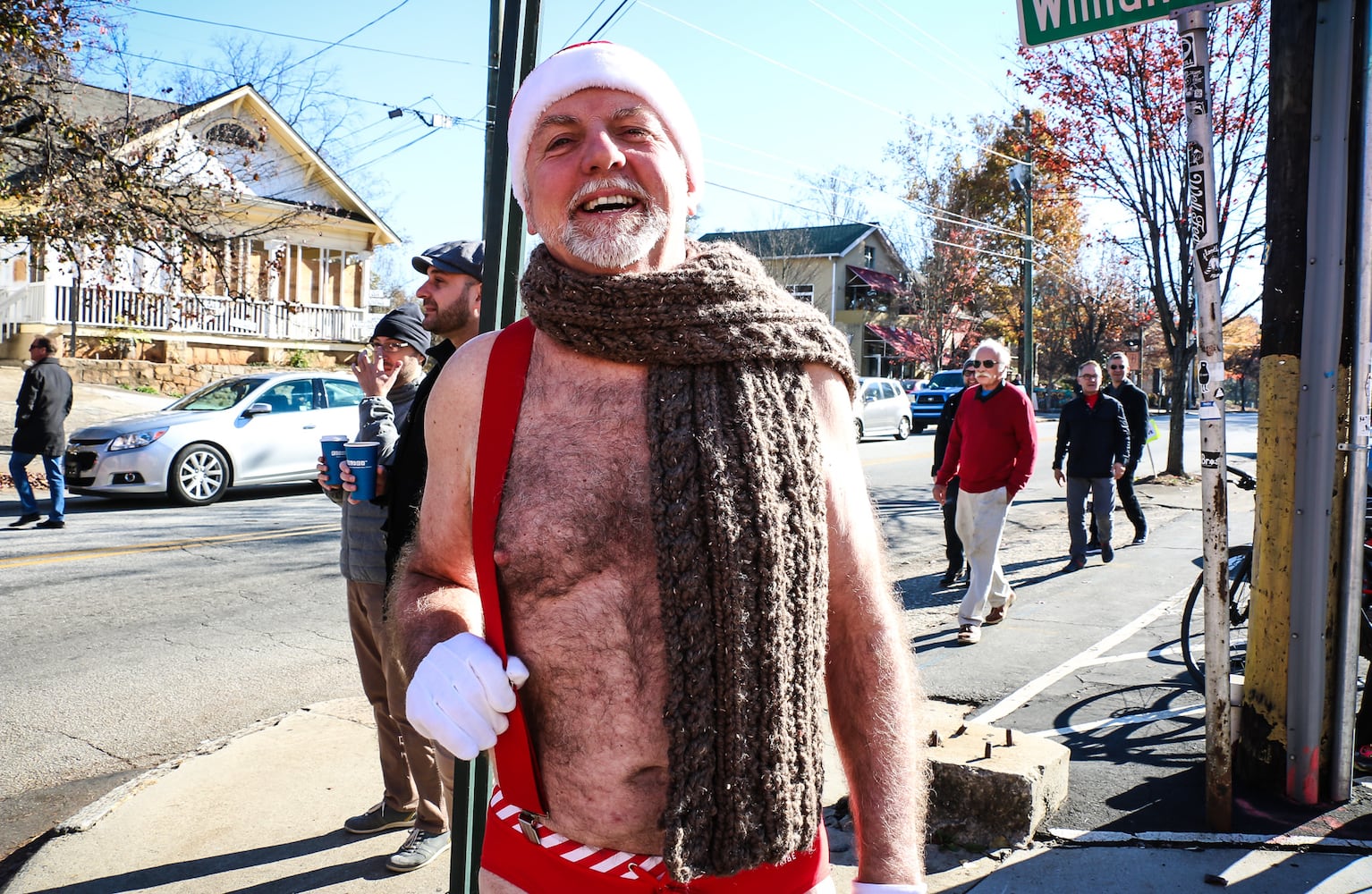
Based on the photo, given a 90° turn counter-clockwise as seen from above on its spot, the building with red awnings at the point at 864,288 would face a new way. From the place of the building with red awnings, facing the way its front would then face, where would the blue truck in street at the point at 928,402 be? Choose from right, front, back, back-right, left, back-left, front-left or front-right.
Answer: back-right

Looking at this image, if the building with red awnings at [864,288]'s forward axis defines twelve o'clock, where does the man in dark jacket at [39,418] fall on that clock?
The man in dark jacket is roughly at 2 o'clock from the building with red awnings.

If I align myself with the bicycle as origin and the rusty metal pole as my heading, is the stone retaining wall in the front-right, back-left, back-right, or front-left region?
back-right

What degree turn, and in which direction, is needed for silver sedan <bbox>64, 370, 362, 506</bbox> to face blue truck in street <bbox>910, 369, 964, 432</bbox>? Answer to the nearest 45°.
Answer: approximately 180°

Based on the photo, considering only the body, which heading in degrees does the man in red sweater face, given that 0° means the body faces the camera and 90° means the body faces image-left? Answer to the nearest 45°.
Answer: approximately 45°

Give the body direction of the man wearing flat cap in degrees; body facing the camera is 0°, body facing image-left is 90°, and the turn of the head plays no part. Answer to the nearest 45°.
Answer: approximately 90°

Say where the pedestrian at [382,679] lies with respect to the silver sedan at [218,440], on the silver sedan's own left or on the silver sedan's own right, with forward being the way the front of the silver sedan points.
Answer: on the silver sedan's own left

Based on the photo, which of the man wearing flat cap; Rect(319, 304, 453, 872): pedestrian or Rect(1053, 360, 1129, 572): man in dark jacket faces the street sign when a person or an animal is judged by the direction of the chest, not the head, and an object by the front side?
the man in dark jacket
